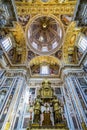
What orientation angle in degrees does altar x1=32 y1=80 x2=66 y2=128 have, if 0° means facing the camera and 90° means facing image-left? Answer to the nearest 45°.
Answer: approximately 0°
